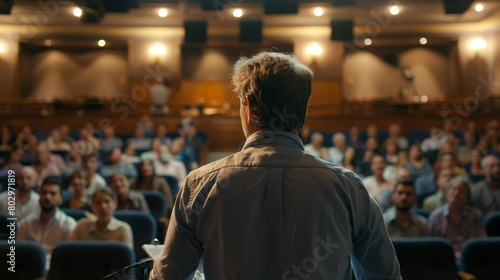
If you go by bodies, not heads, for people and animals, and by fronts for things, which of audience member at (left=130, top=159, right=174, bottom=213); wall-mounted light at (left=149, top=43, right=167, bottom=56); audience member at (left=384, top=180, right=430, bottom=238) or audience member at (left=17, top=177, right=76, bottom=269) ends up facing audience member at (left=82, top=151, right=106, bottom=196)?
the wall-mounted light

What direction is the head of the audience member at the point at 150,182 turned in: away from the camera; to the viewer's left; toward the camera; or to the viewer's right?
toward the camera

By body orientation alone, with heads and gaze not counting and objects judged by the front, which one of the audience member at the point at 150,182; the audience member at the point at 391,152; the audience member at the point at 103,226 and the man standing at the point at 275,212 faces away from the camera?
the man standing

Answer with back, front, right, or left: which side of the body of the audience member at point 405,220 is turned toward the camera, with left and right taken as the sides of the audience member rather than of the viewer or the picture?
front

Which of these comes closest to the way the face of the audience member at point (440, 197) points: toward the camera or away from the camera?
toward the camera

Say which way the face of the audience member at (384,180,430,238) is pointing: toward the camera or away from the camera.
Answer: toward the camera

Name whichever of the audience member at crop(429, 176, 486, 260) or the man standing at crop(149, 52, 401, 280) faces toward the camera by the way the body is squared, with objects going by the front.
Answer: the audience member

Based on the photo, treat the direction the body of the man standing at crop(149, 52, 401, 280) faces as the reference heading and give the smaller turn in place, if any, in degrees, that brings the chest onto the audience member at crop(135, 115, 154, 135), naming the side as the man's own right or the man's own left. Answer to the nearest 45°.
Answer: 0° — they already face them

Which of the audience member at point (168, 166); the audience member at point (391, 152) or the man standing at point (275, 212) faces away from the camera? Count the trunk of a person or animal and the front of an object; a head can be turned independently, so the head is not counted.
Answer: the man standing

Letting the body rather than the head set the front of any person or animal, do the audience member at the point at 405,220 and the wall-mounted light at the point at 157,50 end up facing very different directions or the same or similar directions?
same or similar directions

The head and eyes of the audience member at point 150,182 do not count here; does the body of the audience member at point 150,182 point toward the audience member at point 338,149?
no

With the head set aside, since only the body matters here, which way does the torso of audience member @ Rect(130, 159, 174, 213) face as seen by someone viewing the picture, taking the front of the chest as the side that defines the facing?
toward the camera

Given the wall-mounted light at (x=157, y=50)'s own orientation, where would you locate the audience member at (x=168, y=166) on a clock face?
The audience member is roughly at 12 o'clock from the wall-mounted light.

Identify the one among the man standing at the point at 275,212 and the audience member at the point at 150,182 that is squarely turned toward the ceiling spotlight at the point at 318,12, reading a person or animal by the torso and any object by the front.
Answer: the man standing

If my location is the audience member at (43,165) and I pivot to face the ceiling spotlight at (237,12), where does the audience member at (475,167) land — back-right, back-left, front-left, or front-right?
front-right

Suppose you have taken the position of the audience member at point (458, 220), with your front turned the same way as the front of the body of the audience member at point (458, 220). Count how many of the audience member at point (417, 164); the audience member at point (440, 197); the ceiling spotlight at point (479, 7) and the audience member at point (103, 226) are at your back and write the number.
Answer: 3

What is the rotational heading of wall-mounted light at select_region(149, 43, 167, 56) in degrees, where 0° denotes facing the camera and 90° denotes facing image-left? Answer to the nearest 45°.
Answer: approximately 0°

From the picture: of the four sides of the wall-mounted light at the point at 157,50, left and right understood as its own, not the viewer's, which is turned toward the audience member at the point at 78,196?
front

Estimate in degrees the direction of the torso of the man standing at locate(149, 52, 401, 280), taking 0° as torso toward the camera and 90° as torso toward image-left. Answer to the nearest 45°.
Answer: approximately 180°

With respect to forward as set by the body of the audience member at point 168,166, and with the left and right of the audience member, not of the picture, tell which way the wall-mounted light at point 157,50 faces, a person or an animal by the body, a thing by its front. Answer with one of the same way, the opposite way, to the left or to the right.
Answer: the same way

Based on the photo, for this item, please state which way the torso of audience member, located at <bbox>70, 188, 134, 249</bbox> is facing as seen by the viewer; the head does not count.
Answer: toward the camera

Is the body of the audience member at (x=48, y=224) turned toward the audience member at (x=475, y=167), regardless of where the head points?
no

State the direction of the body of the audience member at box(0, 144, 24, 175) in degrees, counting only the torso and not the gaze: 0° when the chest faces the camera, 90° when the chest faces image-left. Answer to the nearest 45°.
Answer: approximately 315°

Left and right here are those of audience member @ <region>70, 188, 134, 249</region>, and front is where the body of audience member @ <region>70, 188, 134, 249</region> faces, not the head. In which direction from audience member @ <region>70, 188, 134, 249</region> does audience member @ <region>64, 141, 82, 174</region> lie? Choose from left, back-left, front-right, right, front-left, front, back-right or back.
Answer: back
